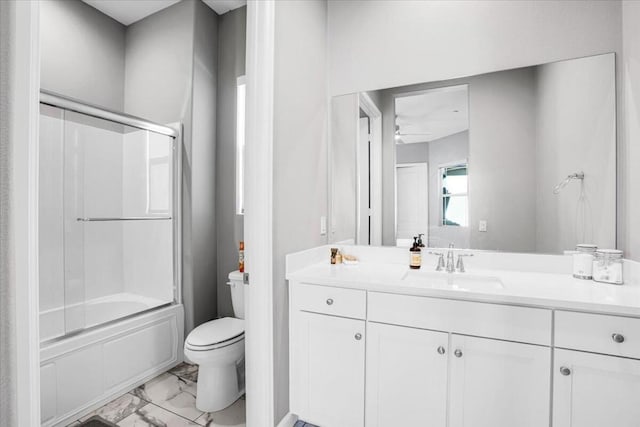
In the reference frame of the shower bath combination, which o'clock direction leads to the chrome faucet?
The chrome faucet is roughly at 12 o'clock from the shower bath combination.

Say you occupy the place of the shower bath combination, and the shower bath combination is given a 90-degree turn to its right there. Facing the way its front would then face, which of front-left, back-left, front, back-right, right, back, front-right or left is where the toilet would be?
left

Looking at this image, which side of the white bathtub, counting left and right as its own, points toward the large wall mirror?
front

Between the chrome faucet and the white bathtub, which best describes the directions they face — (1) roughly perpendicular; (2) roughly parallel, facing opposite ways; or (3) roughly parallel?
roughly perpendicular

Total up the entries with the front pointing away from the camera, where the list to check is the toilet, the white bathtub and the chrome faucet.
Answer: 0

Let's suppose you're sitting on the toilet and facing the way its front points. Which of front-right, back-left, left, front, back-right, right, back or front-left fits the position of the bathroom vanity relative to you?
left

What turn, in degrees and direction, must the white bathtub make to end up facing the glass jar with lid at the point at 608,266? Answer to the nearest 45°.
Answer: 0° — it already faces it

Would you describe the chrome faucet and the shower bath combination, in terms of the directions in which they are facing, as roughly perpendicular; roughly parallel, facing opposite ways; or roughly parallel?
roughly perpendicular

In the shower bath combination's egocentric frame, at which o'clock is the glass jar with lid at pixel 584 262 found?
The glass jar with lid is roughly at 12 o'clock from the shower bath combination.

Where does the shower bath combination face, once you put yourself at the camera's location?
facing the viewer and to the right of the viewer

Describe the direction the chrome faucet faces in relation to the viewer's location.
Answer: facing the viewer

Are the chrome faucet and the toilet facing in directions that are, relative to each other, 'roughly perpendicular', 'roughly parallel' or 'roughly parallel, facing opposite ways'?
roughly parallel

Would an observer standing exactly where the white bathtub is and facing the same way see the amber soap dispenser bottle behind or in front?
in front

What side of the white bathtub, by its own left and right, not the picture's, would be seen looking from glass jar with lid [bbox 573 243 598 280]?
front

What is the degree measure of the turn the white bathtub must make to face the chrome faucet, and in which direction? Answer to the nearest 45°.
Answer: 0° — it already faces it

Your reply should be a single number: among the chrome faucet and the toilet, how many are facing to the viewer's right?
0

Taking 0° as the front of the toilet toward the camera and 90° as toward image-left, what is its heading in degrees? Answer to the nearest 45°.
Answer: approximately 45°

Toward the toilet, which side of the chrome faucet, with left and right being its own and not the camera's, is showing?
right
